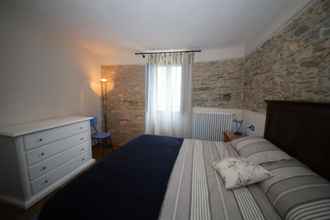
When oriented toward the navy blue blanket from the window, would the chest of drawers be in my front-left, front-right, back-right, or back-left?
front-right

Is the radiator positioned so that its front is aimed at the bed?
yes

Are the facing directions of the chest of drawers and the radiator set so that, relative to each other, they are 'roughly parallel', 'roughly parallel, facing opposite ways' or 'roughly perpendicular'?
roughly perpendicular

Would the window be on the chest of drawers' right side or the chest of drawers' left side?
on its left

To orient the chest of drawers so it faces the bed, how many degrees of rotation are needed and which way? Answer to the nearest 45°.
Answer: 0° — it already faces it

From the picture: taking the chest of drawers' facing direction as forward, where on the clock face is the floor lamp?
The floor lamp is roughly at 9 o'clock from the chest of drawers.

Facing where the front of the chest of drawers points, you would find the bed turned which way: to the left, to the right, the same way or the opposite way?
the opposite way

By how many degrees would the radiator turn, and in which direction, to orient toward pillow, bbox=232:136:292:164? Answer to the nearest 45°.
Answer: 0° — it already faces it

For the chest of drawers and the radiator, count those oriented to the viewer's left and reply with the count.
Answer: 0

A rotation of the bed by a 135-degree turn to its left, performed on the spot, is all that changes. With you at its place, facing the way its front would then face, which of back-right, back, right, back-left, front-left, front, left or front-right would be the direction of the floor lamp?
back

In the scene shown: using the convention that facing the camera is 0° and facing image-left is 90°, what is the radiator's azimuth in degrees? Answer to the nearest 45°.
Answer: approximately 0°

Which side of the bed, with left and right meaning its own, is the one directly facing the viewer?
left

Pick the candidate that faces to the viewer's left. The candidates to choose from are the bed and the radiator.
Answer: the bed

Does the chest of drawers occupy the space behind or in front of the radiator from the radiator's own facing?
in front

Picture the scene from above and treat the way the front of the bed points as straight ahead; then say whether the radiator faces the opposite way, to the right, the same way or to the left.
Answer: to the left

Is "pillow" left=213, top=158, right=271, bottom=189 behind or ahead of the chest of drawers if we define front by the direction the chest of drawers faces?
ahead

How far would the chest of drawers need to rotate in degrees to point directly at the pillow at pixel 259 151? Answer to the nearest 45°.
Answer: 0° — it already faces it
